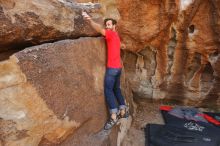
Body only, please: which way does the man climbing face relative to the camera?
to the viewer's left
